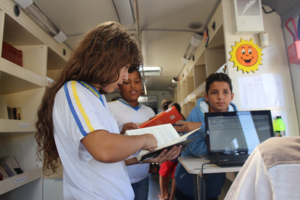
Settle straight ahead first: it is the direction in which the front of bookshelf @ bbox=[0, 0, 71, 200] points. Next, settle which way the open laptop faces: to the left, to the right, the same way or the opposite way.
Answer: to the right

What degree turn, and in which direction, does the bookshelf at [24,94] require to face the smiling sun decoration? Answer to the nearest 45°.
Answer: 0° — it already faces it

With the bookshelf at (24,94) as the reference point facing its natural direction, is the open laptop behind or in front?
in front

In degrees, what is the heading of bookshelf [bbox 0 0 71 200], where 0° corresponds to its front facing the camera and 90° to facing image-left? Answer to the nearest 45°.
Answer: approximately 315°

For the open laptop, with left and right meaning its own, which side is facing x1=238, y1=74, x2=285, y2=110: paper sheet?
back
